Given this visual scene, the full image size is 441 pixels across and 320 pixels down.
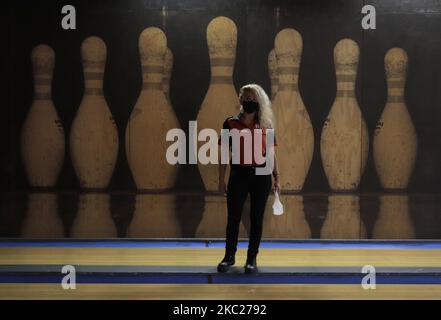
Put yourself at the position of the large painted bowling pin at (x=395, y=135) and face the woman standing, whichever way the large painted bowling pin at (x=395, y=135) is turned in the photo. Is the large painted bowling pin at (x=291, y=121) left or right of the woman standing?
right

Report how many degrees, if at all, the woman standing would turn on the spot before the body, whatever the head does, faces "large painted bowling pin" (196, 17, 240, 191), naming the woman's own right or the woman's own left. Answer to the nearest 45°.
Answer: approximately 180°

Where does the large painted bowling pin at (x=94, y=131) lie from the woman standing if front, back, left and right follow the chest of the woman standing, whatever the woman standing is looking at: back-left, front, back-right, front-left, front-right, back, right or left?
back-right

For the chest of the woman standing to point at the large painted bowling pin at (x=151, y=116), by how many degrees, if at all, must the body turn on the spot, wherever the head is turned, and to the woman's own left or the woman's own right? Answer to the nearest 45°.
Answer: approximately 135° to the woman's own right

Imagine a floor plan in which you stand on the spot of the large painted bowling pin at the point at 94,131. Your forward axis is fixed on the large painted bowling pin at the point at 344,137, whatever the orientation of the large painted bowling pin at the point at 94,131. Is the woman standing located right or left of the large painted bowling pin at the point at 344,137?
right

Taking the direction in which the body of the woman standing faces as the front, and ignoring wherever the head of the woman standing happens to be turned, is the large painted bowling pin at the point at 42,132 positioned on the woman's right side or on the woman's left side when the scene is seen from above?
on the woman's right side

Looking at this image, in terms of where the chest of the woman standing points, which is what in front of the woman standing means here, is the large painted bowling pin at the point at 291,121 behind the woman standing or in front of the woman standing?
behind

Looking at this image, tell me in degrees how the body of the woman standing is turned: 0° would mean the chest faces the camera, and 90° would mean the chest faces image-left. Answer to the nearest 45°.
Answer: approximately 0°

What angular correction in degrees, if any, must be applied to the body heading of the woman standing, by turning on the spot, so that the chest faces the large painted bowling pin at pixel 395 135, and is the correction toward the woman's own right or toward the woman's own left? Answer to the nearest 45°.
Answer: approximately 135° to the woman's own left

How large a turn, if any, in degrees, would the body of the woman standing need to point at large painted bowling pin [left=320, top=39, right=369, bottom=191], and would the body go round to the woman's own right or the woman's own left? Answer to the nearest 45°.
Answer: approximately 135° to the woman's own left
